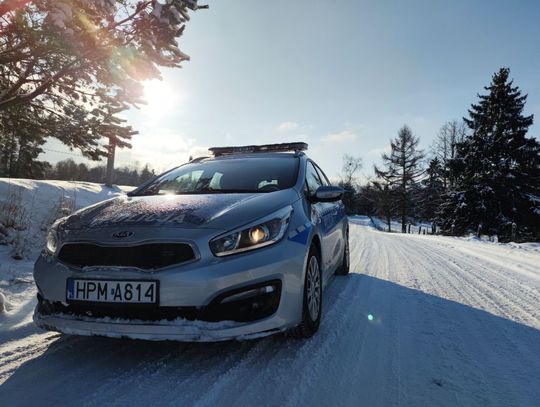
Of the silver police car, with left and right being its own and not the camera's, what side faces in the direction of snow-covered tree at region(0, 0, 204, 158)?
right

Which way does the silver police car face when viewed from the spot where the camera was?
facing the viewer and to the left of the viewer

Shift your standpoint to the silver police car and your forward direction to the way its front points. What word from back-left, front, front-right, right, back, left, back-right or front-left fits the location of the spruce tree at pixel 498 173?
back

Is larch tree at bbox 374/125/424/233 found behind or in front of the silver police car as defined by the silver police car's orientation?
behind
